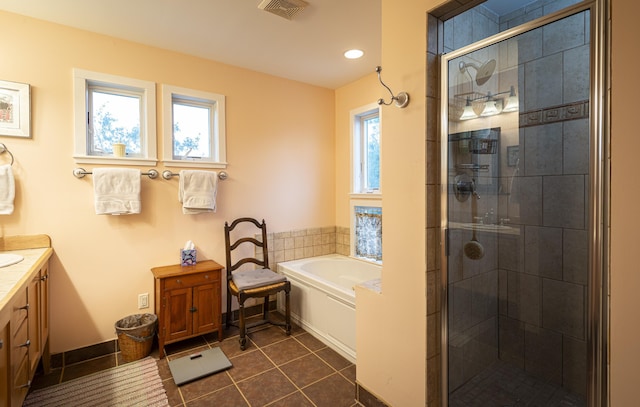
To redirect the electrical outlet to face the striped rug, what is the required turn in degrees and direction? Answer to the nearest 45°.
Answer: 0° — it already faces it

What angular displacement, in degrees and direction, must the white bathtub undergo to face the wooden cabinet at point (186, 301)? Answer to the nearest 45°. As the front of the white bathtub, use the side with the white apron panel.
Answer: approximately 45° to its right

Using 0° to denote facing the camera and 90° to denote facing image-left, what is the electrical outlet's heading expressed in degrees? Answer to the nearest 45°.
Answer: approximately 0°

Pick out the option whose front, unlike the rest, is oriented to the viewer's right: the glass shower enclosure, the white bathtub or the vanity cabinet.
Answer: the vanity cabinet

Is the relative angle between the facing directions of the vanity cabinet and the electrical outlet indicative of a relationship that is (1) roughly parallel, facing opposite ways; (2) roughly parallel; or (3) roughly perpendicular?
roughly perpendicular

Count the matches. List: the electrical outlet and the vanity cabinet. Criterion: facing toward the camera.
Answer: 1

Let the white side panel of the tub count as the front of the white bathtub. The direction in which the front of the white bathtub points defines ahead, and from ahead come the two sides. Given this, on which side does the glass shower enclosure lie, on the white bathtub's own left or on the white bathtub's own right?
on the white bathtub's own left

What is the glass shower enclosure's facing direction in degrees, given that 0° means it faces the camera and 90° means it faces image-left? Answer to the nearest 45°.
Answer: approximately 45°

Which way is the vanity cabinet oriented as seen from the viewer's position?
to the viewer's right
